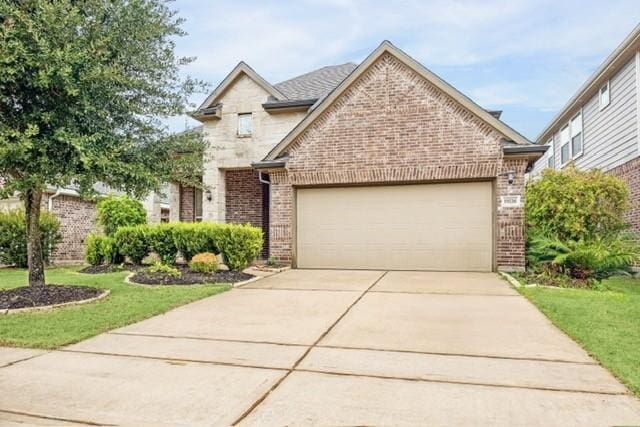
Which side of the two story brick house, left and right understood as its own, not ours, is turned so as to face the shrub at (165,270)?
right

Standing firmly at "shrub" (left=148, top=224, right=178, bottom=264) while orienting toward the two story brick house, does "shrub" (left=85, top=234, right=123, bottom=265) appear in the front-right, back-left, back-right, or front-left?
back-left

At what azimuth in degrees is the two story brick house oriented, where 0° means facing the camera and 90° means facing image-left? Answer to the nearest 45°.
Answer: approximately 0°

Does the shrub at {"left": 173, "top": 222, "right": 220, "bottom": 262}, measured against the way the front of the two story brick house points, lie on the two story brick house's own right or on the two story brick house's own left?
on the two story brick house's own right

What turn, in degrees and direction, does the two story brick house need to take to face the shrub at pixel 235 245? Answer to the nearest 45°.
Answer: approximately 90° to its right

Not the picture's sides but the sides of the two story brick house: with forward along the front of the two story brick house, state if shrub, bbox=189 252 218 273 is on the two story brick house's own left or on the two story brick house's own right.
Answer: on the two story brick house's own right

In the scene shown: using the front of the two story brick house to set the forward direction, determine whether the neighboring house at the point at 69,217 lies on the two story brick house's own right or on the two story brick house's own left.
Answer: on the two story brick house's own right

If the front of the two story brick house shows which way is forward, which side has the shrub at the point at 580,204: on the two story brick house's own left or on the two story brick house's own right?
on the two story brick house's own left

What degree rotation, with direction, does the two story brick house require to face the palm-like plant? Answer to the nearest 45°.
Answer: approximately 45° to its left
